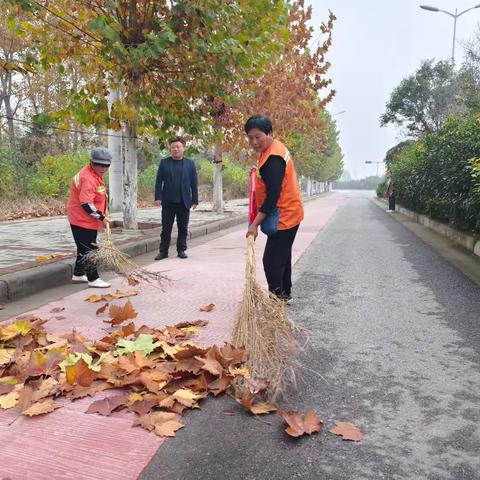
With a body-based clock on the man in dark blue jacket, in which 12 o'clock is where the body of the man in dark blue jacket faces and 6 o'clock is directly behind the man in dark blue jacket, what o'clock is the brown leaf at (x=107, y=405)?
The brown leaf is roughly at 12 o'clock from the man in dark blue jacket.

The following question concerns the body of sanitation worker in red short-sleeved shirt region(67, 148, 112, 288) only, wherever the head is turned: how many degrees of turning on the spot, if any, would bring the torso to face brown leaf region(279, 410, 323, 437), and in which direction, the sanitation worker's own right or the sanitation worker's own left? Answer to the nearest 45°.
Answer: approximately 45° to the sanitation worker's own right

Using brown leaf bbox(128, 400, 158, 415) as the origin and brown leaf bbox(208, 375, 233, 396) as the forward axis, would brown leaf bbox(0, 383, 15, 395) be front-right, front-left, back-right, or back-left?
back-left

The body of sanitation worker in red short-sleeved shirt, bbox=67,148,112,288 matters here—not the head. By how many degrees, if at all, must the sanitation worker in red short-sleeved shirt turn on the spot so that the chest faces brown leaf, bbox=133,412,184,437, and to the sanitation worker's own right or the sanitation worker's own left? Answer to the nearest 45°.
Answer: approximately 45° to the sanitation worker's own right

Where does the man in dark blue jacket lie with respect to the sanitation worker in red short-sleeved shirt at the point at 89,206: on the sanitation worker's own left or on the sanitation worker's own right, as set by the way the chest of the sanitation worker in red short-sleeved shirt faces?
on the sanitation worker's own left

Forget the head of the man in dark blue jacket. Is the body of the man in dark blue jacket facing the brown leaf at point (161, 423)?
yes

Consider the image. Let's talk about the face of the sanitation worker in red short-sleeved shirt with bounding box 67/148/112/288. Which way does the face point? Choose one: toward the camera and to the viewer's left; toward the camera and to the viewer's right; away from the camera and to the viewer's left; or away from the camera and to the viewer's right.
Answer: toward the camera and to the viewer's right

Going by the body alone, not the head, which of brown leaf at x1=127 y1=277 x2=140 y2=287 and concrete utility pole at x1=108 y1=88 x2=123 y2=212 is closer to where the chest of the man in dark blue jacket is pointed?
the brown leaf

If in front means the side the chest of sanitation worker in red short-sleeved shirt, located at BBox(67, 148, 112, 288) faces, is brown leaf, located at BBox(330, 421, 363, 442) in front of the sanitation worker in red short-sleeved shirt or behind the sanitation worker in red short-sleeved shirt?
in front

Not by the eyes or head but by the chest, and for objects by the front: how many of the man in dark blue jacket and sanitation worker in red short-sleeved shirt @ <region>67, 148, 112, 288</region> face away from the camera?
0

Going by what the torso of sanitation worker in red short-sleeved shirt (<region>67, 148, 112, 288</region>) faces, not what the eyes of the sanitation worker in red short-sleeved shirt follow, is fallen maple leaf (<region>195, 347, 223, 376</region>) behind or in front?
in front

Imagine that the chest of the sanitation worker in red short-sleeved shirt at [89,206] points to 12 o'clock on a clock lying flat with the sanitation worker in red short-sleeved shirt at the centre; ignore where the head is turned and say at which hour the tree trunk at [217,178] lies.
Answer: The tree trunk is roughly at 8 o'clock from the sanitation worker in red short-sleeved shirt.

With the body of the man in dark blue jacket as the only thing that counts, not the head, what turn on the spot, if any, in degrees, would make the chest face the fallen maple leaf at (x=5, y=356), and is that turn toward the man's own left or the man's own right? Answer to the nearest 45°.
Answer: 0° — they already face it
